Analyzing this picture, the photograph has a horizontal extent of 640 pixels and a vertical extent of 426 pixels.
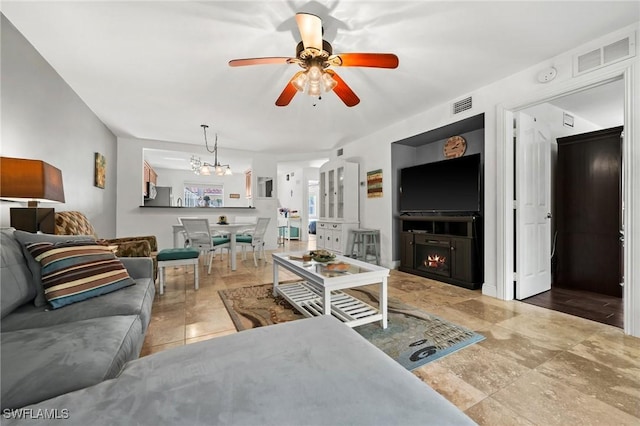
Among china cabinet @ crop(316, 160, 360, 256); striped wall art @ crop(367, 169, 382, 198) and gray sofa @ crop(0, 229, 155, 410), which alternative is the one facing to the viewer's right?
the gray sofa

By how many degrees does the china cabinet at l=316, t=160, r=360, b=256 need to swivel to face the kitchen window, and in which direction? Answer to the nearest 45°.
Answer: approximately 90° to its right

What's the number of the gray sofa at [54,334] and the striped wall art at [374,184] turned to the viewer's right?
1

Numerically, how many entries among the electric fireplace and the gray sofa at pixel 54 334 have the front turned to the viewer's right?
1

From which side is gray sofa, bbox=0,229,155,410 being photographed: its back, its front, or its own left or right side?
right

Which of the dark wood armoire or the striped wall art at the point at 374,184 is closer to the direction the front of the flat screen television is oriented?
the striped wall art

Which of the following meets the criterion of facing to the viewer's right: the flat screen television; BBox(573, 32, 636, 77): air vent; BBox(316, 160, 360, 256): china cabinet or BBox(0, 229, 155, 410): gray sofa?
the gray sofa

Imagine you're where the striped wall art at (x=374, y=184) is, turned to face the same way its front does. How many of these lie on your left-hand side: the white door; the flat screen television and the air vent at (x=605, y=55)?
3

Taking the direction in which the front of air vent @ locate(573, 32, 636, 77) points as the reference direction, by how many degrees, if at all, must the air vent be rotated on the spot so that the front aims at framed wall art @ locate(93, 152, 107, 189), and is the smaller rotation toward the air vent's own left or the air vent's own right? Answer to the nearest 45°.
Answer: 0° — it already faces it

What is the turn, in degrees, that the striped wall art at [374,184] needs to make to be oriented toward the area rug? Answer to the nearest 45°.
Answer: approximately 45° to its left

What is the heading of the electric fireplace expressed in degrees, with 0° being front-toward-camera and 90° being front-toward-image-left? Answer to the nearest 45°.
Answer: approximately 45°
